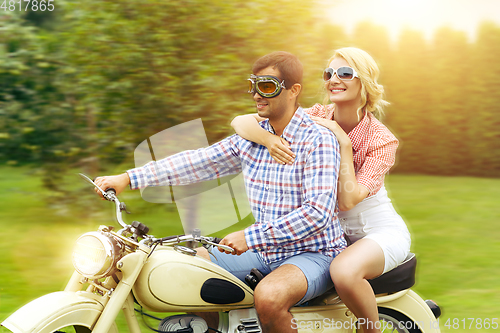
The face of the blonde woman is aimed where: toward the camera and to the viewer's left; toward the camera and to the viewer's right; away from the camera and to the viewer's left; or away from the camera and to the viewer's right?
toward the camera and to the viewer's left

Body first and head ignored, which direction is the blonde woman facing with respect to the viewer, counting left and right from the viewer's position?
facing the viewer and to the left of the viewer

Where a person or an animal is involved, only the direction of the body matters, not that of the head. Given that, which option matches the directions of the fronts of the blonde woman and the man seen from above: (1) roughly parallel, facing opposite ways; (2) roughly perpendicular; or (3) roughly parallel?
roughly parallel
